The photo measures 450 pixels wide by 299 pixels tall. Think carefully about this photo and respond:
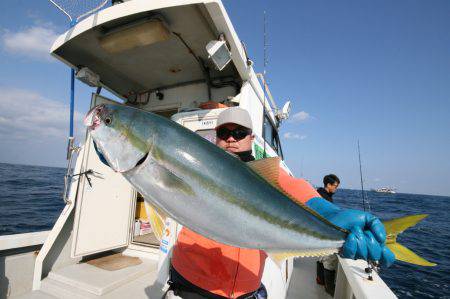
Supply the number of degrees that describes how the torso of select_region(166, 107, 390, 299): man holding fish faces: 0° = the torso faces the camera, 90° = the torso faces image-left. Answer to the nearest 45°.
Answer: approximately 0°
